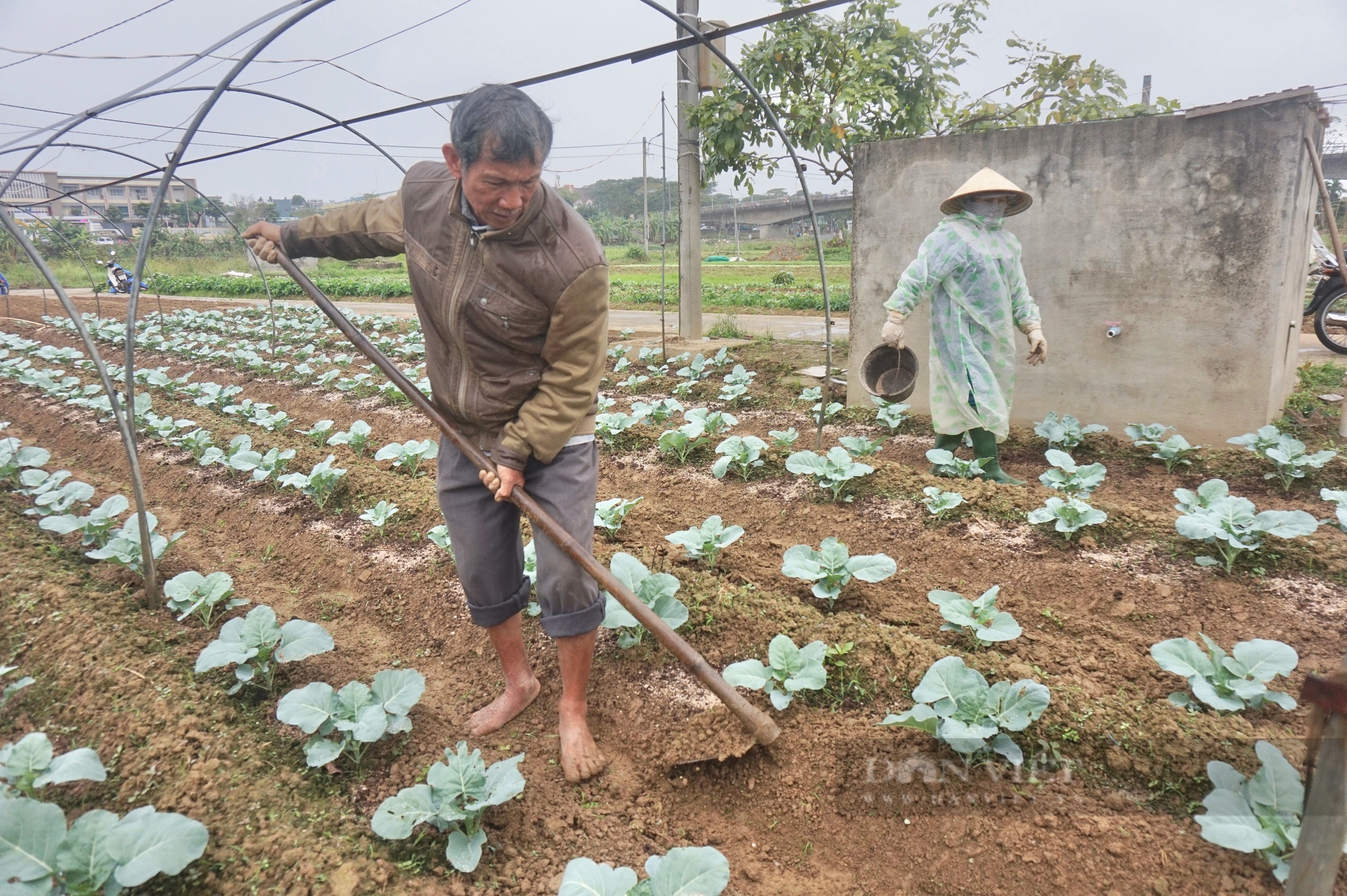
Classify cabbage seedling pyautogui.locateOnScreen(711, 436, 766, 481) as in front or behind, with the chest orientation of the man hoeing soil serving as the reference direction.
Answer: behind

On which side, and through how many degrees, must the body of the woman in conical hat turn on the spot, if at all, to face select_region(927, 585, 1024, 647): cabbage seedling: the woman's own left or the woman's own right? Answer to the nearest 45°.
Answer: approximately 45° to the woman's own right

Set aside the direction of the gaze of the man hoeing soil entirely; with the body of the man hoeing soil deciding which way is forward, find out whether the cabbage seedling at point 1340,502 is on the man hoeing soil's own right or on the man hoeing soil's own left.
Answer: on the man hoeing soil's own left

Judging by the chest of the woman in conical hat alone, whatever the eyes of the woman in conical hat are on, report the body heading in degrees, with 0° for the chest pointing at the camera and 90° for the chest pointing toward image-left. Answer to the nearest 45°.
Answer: approximately 315°

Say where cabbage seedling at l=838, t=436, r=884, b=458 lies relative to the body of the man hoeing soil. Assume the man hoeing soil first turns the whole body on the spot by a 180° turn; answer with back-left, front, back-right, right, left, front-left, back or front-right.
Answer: front-right

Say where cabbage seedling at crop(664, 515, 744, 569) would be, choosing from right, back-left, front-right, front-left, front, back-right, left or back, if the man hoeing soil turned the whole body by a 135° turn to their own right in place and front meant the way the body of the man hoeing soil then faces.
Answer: right

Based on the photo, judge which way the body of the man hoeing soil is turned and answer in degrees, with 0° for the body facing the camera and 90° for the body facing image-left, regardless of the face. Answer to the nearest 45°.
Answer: approximately 0°

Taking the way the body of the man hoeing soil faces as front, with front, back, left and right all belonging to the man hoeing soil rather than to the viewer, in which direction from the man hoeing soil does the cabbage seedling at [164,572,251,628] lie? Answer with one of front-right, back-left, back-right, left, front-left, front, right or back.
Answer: back-right

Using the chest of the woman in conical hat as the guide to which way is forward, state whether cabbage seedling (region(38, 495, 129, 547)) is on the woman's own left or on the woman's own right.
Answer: on the woman's own right

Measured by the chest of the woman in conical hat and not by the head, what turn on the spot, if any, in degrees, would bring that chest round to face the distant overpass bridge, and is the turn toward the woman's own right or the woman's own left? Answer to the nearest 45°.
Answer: approximately 135° to the woman's own left
